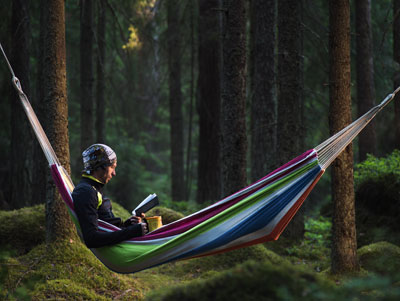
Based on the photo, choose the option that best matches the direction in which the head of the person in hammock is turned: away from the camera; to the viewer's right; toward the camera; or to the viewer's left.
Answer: to the viewer's right

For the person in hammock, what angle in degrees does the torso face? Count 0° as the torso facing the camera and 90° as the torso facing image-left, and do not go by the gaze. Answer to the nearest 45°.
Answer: approximately 270°
